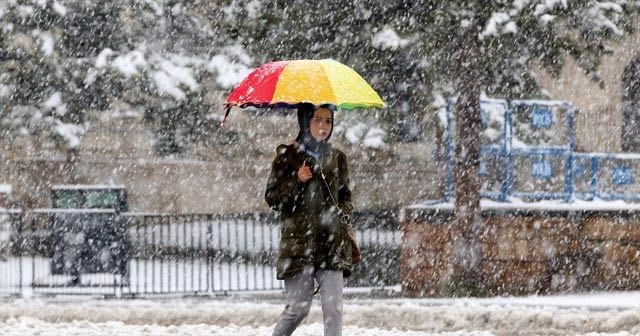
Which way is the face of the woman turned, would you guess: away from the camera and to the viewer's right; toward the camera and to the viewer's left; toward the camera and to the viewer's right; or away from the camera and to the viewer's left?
toward the camera and to the viewer's right

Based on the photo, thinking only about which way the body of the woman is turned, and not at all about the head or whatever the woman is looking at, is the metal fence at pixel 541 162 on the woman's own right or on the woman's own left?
on the woman's own left

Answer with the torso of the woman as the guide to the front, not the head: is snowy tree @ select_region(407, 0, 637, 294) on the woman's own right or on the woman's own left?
on the woman's own left

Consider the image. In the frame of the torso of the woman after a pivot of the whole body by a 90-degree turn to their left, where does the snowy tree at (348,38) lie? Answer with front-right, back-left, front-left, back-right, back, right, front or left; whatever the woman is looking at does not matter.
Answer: front-left

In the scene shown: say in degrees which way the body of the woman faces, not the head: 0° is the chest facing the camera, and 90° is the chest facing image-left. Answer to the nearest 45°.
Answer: approximately 315°
